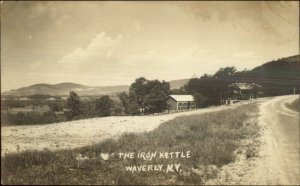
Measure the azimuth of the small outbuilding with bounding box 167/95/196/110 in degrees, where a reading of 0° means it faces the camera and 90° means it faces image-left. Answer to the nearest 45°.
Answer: approximately 315°

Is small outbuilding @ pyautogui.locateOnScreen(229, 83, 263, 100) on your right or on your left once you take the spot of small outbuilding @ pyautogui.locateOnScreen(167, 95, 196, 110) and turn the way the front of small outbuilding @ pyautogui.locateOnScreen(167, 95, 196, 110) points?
on your left
